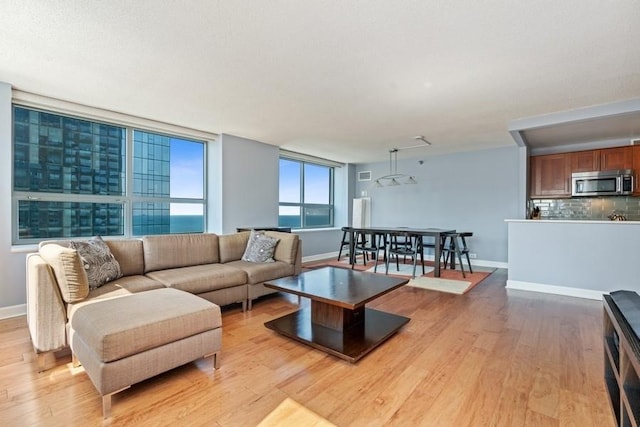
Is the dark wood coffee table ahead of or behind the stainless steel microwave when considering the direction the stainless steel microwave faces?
ahead

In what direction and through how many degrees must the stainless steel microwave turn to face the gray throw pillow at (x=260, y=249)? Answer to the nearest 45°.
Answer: approximately 45° to its right

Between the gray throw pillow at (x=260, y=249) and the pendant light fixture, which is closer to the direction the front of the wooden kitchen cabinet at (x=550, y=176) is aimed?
the gray throw pillow

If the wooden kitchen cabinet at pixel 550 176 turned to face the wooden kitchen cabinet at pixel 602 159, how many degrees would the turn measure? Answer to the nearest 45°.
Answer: approximately 90° to its left

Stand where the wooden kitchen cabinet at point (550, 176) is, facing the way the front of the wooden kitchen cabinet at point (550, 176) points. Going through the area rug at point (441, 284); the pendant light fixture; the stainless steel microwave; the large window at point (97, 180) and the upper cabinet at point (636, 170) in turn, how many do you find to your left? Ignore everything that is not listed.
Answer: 2

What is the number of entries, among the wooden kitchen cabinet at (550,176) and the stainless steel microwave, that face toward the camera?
2

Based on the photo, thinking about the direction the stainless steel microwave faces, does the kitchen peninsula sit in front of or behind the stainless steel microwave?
in front

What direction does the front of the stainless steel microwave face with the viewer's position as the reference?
facing the viewer

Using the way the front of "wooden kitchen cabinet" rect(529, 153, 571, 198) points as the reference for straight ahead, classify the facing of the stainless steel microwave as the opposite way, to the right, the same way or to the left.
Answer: the same way

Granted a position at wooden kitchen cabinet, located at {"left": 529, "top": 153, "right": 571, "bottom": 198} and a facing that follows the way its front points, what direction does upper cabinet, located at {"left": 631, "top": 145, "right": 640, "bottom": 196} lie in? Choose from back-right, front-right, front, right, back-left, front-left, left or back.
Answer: left

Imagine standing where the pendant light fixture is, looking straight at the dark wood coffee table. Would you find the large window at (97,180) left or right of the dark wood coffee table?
right

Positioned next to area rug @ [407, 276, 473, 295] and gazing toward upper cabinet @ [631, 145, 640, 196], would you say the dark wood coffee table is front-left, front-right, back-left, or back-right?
back-right

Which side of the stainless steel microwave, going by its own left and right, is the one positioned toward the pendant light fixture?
right

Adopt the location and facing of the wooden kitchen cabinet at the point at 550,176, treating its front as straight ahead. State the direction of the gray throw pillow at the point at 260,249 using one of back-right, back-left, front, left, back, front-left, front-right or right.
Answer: front-right

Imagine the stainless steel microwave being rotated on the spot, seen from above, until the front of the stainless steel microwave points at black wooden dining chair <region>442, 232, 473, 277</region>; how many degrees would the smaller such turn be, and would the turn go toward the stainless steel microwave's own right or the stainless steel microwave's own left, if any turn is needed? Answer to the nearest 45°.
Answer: approximately 45° to the stainless steel microwave's own right

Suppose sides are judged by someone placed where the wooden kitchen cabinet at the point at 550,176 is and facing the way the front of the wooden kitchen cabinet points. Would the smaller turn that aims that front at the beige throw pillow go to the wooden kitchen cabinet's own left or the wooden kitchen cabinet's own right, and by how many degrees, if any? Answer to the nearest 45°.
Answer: approximately 45° to the wooden kitchen cabinet's own right
